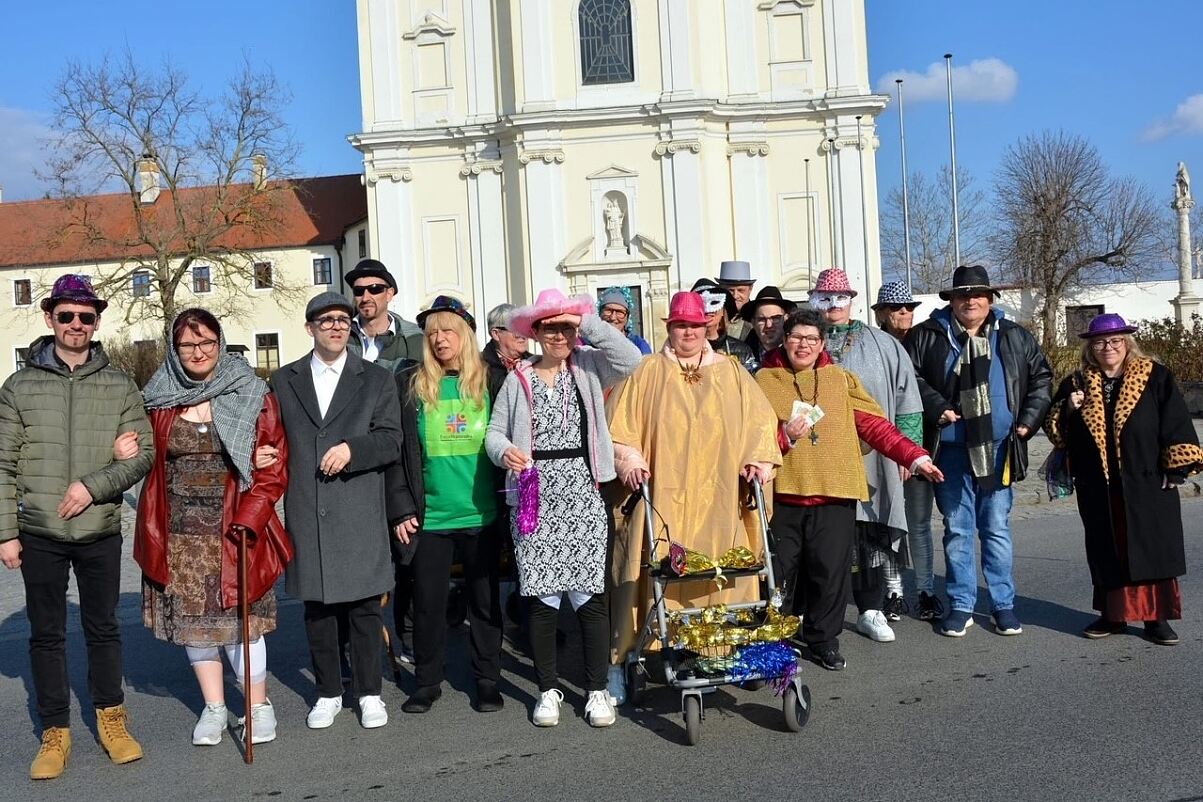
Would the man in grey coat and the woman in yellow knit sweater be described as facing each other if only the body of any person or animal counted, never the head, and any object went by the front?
no

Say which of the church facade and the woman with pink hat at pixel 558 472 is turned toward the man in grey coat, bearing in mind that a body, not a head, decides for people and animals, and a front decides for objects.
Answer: the church facade

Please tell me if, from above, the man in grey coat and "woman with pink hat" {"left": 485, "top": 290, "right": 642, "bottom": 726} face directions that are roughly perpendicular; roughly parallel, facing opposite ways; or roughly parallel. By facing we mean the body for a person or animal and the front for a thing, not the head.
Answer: roughly parallel

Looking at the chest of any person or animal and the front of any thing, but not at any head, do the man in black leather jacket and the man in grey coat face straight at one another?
no

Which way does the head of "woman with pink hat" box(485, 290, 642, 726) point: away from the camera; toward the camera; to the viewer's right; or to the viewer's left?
toward the camera

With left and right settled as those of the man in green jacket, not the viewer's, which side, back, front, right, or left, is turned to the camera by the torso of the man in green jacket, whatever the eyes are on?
front

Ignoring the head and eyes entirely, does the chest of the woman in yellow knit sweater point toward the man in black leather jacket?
no

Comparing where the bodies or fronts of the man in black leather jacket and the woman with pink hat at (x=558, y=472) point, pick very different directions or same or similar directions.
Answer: same or similar directions

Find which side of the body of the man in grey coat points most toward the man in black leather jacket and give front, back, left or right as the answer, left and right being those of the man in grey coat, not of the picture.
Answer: left

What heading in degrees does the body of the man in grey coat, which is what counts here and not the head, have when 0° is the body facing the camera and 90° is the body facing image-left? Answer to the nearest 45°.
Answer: approximately 0°

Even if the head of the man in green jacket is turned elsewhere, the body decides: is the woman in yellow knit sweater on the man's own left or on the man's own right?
on the man's own left

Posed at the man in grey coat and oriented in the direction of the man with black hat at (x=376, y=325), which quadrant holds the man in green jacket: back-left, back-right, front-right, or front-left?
back-left

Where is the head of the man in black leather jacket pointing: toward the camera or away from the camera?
toward the camera

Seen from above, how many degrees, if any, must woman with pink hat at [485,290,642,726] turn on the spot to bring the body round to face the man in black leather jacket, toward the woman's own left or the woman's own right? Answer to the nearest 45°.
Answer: approximately 135° to the woman's own left

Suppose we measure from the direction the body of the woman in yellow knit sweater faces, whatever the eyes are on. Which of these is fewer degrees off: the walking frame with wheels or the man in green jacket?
the walking frame with wheels

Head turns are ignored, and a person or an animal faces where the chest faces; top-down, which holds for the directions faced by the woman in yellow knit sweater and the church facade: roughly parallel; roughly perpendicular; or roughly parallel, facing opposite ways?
roughly parallel

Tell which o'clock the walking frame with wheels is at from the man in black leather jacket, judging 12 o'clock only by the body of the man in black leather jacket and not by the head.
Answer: The walking frame with wheels is roughly at 1 o'clock from the man in black leather jacket.

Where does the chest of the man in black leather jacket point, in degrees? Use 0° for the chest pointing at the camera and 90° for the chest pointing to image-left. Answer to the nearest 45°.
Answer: approximately 0°

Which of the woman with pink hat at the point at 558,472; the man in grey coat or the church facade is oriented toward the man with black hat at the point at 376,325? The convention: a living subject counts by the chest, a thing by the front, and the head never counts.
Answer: the church facade

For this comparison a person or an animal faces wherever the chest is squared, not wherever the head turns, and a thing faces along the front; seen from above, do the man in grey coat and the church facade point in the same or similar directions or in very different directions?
same or similar directions

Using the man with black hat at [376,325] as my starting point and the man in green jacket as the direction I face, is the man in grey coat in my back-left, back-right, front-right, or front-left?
front-left
